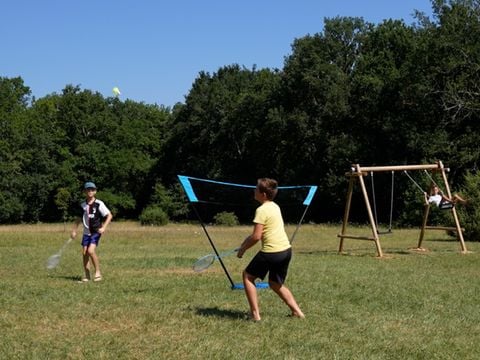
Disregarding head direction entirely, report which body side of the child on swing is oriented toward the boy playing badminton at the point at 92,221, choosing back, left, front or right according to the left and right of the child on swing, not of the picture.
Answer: right

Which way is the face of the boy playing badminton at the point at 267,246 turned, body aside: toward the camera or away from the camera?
away from the camera

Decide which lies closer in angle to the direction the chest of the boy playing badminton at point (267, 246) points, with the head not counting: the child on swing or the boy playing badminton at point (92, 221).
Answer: the boy playing badminton

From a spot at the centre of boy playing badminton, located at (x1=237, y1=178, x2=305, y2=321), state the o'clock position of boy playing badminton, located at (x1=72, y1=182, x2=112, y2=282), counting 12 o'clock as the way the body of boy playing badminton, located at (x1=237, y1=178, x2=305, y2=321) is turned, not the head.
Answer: boy playing badminton, located at (x1=72, y1=182, x2=112, y2=282) is roughly at 12 o'clock from boy playing badminton, located at (x1=237, y1=178, x2=305, y2=321).

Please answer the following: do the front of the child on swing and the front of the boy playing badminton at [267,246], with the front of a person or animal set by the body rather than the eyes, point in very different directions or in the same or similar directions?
very different directions

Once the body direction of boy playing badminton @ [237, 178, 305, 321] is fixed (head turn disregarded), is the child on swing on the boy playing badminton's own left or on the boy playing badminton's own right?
on the boy playing badminton's own right

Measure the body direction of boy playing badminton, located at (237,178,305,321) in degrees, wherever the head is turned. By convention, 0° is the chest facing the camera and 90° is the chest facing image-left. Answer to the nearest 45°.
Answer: approximately 135°

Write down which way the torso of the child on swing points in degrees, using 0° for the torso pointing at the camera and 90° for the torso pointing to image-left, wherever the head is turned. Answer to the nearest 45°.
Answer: approximately 315°
